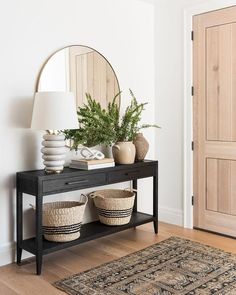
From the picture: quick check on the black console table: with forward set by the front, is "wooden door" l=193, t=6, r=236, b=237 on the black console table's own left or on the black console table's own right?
on the black console table's own left

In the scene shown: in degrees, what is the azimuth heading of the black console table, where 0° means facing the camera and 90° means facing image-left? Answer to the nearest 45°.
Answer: approximately 315°

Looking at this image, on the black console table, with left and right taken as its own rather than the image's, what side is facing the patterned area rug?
front
